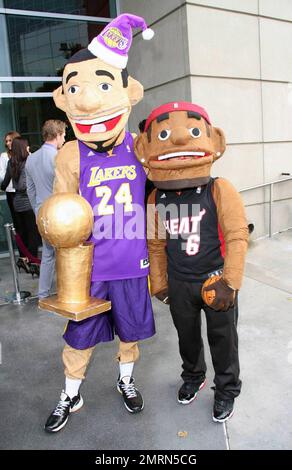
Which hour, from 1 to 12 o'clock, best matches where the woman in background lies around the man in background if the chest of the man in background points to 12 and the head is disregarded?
The woman in background is roughly at 10 o'clock from the man in background.

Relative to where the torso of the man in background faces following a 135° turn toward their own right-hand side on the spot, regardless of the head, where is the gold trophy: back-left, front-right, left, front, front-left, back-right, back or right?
front
